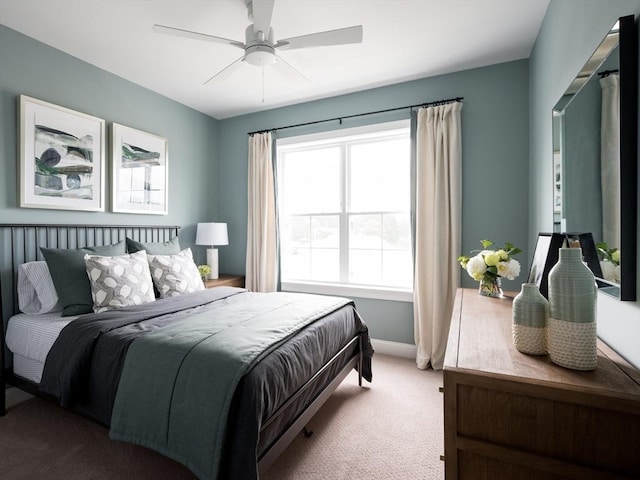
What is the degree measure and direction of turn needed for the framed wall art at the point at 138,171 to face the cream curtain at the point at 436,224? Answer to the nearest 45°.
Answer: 0° — it already faces it

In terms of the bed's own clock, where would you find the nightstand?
The nightstand is roughly at 8 o'clock from the bed.

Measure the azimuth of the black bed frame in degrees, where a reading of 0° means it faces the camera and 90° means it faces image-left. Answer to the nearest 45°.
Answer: approximately 315°

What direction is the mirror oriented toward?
to the viewer's left

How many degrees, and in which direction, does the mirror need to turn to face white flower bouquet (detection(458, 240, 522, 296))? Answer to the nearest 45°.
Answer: approximately 45° to its right

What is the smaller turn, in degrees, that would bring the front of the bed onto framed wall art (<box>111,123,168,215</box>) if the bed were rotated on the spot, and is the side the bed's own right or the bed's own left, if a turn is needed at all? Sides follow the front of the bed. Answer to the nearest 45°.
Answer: approximately 135° to the bed's own left

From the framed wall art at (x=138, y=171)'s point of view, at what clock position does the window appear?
The window is roughly at 11 o'clock from the framed wall art.

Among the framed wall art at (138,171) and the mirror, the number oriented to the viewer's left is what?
1

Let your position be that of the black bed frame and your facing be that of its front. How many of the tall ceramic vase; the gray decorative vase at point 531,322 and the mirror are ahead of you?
3

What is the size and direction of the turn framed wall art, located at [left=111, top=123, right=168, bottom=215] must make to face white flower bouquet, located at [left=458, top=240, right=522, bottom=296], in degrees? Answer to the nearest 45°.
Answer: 0° — it already faces it
